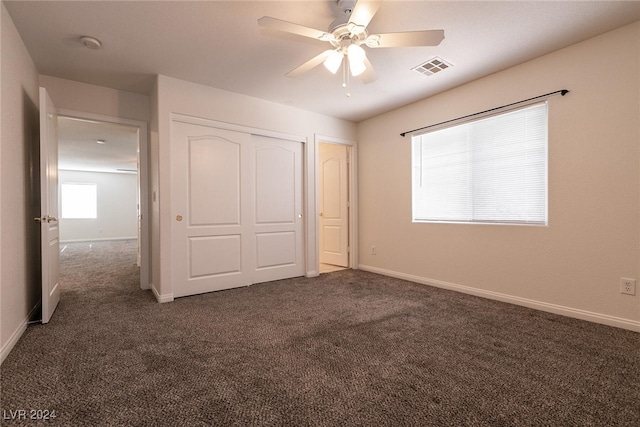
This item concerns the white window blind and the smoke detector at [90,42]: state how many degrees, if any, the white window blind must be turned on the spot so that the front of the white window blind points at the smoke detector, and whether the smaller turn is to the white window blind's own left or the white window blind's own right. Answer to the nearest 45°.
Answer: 0° — it already faces it

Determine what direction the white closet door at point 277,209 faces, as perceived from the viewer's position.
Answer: facing the viewer and to the right of the viewer

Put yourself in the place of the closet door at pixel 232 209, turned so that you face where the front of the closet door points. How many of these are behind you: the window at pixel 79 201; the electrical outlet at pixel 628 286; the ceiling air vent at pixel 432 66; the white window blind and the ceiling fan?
1

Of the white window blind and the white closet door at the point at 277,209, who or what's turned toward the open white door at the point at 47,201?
the white window blind

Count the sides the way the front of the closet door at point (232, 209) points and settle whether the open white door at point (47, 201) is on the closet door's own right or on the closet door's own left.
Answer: on the closet door's own right

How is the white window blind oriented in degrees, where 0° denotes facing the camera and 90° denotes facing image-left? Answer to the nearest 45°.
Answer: approximately 45°

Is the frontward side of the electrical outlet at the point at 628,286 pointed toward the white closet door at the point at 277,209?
no

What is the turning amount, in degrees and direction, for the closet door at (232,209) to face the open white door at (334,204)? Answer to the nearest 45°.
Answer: approximately 90° to its left

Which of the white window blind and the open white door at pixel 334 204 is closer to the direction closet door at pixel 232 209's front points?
the white window blind

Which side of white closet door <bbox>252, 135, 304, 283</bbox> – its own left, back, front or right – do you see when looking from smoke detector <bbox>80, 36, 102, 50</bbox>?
right

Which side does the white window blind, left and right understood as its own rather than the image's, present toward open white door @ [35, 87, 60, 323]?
front

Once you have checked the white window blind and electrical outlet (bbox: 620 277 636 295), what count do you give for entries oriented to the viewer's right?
0

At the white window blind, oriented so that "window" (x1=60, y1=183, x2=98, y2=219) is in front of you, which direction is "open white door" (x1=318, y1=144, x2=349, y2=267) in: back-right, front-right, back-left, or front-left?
front-right
